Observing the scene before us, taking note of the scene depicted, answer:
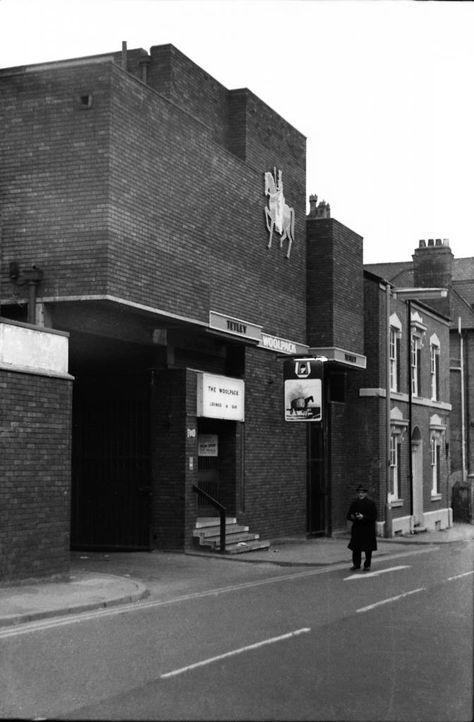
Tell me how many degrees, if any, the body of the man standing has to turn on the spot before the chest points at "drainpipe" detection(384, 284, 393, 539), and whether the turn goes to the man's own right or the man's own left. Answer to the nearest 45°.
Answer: approximately 180°

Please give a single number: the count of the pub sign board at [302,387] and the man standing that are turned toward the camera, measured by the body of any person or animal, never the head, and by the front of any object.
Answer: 2

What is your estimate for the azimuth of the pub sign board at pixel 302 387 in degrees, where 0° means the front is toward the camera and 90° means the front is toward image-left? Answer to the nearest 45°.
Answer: approximately 0°

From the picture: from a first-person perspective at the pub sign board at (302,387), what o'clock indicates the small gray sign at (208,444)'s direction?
The small gray sign is roughly at 2 o'clock from the pub sign board.

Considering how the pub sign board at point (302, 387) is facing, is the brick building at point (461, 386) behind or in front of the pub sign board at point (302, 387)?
behind

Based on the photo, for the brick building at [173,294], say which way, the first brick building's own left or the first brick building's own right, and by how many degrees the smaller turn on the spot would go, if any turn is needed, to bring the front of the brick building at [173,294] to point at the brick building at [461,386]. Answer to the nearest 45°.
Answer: approximately 90° to the first brick building's own left

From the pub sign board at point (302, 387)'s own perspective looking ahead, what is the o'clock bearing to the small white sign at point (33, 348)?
The small white sign is roughly at 1 o'clock from the pub sign board.

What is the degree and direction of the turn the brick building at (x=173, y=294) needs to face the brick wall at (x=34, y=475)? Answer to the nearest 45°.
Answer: approximately 45° to its right

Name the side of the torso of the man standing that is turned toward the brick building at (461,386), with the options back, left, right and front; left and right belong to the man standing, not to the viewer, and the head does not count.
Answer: back

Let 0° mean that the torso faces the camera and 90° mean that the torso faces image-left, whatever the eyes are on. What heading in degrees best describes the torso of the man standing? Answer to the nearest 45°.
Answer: approximately 0°
